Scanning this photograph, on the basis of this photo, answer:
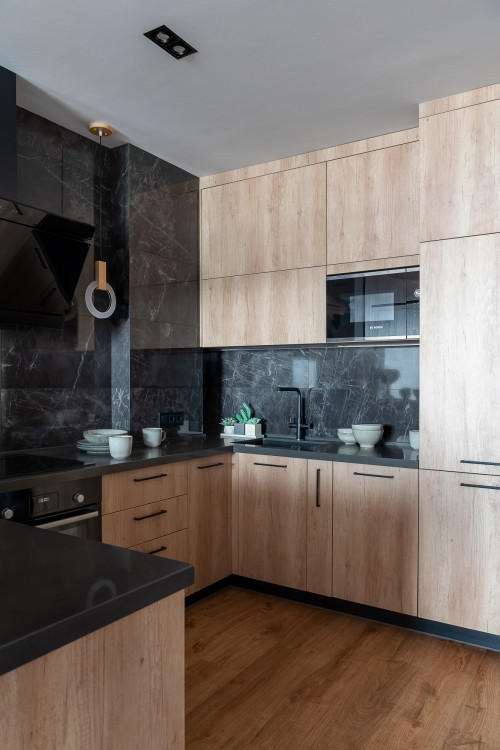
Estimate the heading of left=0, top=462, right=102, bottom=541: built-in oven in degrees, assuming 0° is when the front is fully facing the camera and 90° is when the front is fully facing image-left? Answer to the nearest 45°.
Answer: approximately 315°

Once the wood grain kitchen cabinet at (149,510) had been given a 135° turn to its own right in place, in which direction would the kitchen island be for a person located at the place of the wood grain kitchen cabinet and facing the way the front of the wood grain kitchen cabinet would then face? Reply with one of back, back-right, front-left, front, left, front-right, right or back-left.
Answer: left

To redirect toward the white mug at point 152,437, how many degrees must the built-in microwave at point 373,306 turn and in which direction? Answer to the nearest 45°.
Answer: approximately 45° to its right

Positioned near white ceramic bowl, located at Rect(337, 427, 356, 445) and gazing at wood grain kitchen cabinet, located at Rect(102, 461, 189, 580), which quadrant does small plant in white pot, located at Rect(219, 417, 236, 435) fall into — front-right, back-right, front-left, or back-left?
front-right

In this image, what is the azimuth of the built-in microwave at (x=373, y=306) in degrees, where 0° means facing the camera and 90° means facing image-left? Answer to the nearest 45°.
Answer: approximately 45°

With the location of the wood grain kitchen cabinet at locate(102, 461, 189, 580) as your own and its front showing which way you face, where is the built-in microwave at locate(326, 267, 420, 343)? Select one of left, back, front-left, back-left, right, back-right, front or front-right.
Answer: front-left

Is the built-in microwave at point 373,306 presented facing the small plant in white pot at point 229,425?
no

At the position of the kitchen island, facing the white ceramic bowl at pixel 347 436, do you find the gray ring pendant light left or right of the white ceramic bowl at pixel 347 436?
left

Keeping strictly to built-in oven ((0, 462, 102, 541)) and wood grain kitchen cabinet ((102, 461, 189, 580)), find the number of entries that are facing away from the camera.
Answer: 0

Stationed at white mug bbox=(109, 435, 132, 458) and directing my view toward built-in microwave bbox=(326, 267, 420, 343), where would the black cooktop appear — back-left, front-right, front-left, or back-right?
back-right

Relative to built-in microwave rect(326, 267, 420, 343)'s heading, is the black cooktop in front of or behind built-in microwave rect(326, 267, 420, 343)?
in front

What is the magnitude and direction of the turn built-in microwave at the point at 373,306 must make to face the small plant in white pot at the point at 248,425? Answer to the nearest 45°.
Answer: approximately 90° to its right

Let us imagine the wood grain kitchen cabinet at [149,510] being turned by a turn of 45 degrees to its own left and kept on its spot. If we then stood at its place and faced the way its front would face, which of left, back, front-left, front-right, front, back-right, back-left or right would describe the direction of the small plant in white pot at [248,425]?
front-left

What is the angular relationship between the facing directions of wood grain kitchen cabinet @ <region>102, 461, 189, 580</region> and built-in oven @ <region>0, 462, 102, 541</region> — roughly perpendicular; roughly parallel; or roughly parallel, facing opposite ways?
roughly parallel

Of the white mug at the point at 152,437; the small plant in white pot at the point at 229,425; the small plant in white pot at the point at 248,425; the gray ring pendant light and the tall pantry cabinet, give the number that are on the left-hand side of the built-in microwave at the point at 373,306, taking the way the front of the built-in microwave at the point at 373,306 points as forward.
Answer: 1

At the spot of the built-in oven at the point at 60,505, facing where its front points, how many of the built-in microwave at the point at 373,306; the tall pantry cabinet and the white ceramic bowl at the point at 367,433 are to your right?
0

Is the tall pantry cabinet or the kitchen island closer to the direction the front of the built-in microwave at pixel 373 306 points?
the kitchen island

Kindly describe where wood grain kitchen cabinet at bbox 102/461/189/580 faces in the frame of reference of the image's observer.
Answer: facing the viewer and to the right of the viewer

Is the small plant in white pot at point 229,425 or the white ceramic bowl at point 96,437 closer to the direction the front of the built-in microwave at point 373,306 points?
the white ceramic bowl
